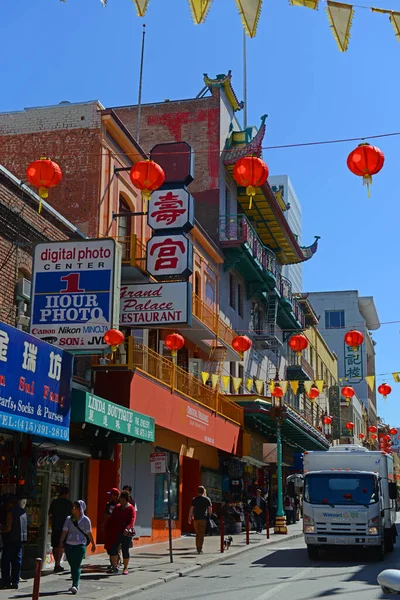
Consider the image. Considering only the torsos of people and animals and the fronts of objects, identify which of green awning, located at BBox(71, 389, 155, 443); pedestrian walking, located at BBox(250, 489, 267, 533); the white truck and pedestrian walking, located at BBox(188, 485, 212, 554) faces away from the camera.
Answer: pedestrian walking, located at BBox(188, 485, 212, 554)

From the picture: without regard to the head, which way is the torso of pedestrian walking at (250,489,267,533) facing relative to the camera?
toward the camera

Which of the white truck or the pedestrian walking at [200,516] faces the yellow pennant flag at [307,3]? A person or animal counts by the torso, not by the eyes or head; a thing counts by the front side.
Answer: the white truck

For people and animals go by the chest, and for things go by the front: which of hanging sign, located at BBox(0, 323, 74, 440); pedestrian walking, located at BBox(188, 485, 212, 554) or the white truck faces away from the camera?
the pedestrian walking

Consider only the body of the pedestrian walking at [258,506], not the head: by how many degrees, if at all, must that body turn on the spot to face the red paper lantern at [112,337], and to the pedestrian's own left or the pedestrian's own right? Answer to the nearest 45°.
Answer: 0° — they already face it

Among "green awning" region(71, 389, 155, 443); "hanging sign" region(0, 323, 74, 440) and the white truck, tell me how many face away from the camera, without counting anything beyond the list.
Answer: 0

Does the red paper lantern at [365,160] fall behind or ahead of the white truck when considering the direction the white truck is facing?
ahead

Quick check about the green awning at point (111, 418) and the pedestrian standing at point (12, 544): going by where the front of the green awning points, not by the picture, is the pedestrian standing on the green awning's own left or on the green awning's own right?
on the green awning's own right

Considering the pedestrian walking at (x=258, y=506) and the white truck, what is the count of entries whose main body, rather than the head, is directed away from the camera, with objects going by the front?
0

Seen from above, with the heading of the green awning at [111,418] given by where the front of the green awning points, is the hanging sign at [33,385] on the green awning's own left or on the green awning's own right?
on the green awning's own right

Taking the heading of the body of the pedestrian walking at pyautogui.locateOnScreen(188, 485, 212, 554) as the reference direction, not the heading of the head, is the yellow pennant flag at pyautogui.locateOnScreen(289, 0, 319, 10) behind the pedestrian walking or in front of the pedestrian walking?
behind

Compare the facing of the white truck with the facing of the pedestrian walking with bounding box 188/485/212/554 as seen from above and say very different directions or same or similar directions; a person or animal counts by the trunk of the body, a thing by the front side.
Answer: very different directions

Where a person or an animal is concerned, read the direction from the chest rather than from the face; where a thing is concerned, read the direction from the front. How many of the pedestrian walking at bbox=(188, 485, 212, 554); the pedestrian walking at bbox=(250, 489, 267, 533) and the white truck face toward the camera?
2

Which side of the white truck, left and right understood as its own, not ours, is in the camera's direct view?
front

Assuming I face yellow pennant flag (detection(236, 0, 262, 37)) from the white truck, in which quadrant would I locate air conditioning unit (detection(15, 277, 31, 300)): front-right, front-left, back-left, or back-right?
front-right

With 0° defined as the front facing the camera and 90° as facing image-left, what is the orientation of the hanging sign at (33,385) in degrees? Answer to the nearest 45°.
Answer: approximately 315°

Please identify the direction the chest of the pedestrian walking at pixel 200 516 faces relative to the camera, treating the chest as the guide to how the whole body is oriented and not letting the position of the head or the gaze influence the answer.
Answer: away from the camera
